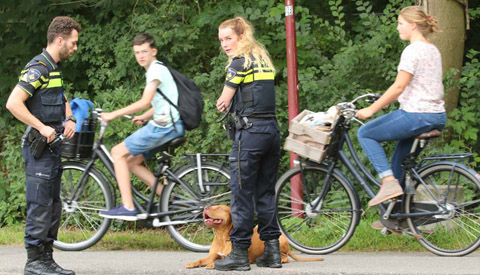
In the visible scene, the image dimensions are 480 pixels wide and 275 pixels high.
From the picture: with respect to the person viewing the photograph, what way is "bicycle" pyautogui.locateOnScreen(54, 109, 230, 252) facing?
facing to the left of the viewer

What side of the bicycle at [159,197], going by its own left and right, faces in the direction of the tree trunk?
back

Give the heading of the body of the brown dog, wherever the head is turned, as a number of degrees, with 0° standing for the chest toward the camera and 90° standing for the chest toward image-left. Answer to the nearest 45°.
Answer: approximately 90°

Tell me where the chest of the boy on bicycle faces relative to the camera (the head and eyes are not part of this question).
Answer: to the viewer's left

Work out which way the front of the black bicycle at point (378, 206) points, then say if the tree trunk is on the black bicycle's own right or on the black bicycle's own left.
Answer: on the black bicycle's own right

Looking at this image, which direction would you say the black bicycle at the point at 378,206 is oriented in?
to the viewer's left

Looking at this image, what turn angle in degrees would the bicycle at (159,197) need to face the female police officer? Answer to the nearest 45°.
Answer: approximately 135° to its left

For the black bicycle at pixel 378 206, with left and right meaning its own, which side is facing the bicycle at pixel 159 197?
front

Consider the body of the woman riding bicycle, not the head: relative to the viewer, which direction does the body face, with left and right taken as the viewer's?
facing to the left of the viewer

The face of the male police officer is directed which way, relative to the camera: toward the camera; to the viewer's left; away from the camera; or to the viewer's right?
to the viewer's right

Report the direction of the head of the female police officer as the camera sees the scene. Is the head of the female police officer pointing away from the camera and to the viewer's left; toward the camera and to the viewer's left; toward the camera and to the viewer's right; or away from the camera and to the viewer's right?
toward the camera and to the viewer's left
